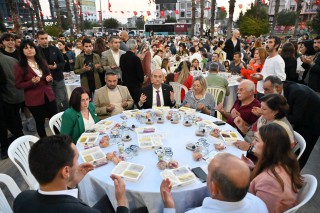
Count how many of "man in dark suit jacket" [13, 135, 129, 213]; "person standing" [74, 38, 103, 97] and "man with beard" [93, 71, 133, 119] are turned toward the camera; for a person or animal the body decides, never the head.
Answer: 2

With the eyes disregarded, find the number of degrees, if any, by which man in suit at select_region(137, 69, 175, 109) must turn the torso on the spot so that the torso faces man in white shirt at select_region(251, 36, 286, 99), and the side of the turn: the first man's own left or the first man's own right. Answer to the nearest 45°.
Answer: approximately 90° to the first man's own left

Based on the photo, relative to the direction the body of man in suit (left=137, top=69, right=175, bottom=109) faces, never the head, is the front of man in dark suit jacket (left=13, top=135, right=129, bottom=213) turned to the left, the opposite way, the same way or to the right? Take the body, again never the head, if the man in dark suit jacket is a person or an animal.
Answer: the opposite way

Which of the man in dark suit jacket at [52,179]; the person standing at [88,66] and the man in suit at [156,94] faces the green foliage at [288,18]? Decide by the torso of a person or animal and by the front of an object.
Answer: the man in dark suit jacket

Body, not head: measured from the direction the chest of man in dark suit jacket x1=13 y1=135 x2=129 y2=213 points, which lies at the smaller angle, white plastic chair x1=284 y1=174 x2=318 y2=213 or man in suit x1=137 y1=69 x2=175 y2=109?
the man in suit

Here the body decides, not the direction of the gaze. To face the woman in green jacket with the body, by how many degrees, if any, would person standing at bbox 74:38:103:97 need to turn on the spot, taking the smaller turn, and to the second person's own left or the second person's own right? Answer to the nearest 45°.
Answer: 0° — they already face them

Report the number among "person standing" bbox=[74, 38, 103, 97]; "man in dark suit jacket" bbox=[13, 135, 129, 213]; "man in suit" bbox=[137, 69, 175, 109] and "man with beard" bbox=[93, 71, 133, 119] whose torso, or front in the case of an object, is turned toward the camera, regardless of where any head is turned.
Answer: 3

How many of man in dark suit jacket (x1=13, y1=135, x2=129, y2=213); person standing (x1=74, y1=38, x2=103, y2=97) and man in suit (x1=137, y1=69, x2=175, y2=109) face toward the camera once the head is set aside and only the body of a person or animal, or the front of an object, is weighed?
2

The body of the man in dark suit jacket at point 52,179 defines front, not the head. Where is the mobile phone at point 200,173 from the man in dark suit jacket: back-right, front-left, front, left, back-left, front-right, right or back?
front-right

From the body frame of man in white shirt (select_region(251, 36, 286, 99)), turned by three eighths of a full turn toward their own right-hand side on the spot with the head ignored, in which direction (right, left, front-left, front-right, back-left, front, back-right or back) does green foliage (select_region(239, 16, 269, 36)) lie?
front

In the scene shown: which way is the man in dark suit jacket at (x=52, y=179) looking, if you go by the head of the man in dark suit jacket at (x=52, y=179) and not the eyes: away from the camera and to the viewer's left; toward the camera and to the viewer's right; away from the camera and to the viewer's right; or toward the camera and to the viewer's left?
away from the camera and to the viewer's right
